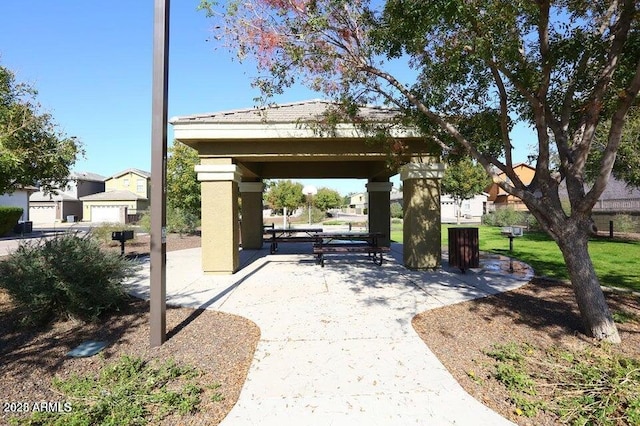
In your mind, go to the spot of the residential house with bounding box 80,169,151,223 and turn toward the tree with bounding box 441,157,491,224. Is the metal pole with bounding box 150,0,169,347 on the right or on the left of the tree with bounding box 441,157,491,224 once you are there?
right

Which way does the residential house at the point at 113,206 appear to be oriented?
toward the camera

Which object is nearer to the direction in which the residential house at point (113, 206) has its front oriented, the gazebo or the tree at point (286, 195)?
the gazebo

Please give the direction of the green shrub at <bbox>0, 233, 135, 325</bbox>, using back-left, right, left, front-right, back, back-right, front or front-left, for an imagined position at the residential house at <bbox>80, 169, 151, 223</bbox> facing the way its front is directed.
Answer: front

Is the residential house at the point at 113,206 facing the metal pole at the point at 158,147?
yes

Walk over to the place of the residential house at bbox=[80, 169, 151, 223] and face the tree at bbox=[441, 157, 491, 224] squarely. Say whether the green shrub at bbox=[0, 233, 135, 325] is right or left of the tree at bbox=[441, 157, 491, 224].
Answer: right

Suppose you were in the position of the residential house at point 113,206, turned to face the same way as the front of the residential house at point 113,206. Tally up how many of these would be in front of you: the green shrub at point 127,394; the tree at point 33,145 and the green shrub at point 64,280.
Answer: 3

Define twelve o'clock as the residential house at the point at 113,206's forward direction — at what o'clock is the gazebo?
The gazebo is roughly at 12 o'clock from the residential house.

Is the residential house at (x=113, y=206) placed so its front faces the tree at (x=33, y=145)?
yes

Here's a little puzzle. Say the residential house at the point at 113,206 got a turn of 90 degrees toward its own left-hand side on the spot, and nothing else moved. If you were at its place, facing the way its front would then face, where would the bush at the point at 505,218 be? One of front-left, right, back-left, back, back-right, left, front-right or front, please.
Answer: front-right

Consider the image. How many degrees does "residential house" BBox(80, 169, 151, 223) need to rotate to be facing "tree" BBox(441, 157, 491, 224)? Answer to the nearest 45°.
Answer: approximately 45° to its left

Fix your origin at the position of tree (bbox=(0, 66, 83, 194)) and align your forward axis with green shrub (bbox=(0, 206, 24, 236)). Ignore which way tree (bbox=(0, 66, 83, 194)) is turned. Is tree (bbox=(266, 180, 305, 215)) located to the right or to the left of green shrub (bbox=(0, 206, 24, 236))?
right
